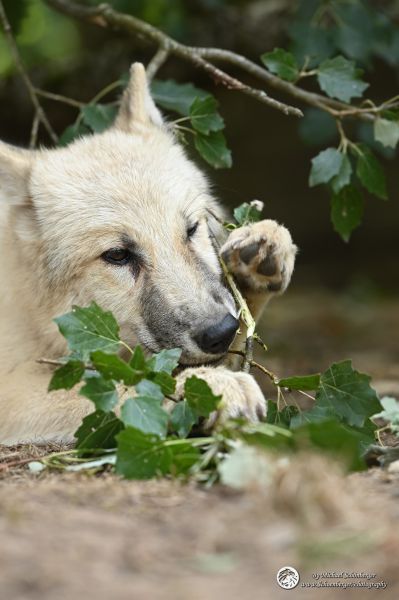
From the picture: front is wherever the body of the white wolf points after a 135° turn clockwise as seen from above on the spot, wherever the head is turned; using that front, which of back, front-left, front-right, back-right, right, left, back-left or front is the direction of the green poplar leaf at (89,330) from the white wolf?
left

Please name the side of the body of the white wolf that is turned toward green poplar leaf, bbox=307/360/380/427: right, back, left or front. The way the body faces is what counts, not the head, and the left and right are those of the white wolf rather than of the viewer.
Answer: front

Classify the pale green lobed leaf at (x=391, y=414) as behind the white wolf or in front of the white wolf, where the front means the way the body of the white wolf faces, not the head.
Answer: in front

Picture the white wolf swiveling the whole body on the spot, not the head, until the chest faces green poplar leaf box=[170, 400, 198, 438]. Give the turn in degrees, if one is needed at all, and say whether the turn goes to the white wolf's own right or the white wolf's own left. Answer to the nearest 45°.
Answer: approximately 45° to the white wolf's own right

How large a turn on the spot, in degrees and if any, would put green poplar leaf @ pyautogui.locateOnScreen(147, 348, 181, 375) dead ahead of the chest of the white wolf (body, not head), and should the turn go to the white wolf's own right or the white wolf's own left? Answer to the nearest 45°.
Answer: approximately 45° to the white wolf's own right

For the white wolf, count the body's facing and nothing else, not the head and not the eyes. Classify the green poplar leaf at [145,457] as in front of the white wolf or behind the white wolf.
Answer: in front

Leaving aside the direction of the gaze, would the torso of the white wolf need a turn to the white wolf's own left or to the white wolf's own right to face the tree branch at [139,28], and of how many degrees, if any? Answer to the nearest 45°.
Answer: approximately 135° to the white wolf's own left

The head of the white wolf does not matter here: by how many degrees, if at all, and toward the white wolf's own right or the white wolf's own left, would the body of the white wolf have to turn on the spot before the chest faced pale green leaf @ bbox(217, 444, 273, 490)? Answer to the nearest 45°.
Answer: approximately 45° to the white wolf's own right

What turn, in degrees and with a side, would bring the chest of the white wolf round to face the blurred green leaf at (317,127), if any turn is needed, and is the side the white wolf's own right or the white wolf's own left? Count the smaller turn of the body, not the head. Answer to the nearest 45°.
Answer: approximately 90° to the white wolf's own left

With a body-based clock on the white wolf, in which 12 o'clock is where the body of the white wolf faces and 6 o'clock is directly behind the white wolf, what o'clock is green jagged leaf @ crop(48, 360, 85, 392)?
The green jagged leaf is roughly at 2 o'clock from the white wolf.

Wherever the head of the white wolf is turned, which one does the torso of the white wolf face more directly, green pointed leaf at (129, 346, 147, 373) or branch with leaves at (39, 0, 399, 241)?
the green pointed leaf

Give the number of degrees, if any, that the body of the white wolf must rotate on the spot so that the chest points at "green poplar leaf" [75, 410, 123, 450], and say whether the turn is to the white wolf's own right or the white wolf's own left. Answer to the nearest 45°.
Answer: approximately 45° to the white wolf's own right

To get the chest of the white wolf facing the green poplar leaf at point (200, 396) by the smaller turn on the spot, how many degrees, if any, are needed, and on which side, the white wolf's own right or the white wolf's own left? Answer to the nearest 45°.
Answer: approximately 45° to the white wolf's own right

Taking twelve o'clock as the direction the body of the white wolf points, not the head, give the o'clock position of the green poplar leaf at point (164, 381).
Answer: The green poplar leaf is roughly at 1 o'clock from the white wolf.
